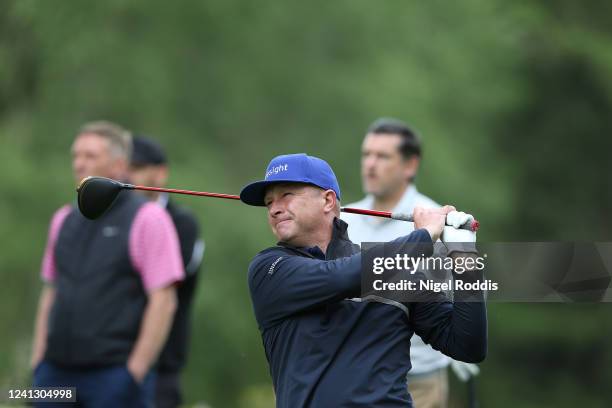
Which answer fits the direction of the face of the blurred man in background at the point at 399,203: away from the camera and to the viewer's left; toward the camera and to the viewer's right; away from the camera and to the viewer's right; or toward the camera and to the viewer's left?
toward the camera and to the viewer's left

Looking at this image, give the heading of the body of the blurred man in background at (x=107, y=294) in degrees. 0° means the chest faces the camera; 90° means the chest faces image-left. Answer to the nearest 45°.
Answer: approximately 45°

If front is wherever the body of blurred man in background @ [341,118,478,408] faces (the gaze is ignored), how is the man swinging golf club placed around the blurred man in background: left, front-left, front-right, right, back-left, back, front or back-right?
front-left

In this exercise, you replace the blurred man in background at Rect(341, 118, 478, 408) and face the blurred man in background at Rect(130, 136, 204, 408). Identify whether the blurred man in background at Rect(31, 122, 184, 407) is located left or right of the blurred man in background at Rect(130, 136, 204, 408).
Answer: left

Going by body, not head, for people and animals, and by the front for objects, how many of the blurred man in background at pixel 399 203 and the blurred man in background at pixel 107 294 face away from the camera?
0

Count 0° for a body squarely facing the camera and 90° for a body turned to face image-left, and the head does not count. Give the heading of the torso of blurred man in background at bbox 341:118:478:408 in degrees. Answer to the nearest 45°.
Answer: approximately 45°

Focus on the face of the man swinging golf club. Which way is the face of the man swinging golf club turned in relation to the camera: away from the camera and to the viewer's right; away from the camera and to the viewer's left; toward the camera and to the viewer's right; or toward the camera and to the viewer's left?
toward the camera and to the viewer's left
